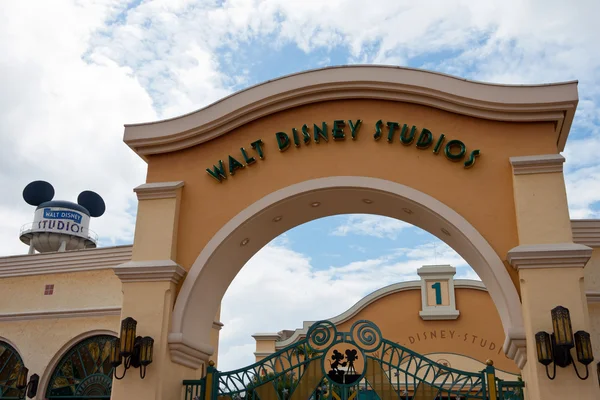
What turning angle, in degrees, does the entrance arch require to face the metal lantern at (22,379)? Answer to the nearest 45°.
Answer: approximately 135° to its right

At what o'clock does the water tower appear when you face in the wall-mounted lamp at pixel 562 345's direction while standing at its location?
The water tower is roughly at 4 o'clock from the wall-mounted lamp.

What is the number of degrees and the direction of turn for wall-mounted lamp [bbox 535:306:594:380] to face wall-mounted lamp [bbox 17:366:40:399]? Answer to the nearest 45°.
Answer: approximately 90° to its right

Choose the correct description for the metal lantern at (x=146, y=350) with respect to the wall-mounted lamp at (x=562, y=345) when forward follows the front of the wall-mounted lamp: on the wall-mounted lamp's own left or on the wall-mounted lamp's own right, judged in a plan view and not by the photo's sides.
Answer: on the wall-mounted lamp's own right

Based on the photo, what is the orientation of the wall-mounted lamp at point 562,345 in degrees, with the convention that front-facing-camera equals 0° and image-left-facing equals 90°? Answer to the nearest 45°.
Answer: approximately 0°

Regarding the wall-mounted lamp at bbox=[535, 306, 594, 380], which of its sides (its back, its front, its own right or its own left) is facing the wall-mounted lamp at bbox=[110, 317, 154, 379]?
right
